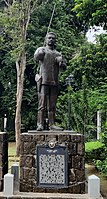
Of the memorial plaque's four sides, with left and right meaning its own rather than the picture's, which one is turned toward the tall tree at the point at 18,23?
back

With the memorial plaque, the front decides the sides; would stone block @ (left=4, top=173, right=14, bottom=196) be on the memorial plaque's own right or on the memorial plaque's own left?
on the memorial plaque's own right

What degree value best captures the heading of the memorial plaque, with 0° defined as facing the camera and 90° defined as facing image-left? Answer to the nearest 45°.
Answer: approximately 0°

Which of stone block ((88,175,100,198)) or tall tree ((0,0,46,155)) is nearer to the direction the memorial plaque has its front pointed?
the stone block

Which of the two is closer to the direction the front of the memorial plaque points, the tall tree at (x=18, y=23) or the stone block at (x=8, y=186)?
the stone block

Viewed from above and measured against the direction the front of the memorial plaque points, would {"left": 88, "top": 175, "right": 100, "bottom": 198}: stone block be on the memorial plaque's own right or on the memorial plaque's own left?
on the memorial plaque's own left
